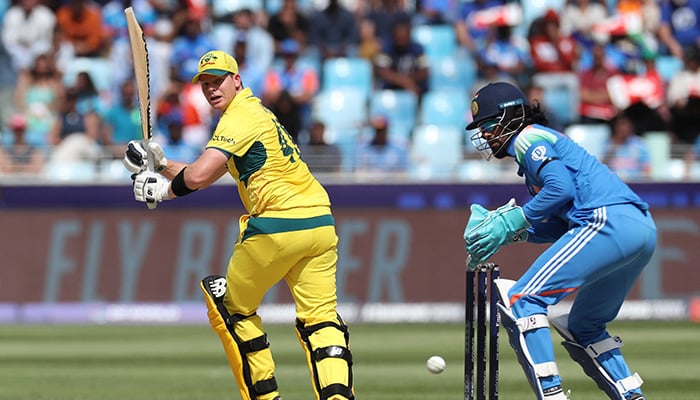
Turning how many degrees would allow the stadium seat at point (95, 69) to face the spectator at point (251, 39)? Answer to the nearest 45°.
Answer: approximately 90° to its left

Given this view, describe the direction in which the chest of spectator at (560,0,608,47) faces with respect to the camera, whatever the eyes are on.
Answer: toward the camera

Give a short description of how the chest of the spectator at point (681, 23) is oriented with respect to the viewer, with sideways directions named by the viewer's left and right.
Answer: facing the viewer

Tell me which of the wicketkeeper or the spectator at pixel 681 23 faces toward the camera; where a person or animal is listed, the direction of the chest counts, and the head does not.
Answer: the spectator

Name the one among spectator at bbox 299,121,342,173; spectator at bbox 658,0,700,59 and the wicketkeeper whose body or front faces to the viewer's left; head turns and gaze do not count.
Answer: the wicketkeeper

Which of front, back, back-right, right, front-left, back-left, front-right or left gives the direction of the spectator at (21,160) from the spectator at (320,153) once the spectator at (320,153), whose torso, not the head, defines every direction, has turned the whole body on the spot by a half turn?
left

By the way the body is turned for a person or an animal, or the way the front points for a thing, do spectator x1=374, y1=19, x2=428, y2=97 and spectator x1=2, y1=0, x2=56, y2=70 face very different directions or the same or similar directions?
same or similar directions

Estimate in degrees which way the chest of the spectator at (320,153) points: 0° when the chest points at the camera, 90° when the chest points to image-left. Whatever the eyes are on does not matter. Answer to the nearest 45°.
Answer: approximately 0°

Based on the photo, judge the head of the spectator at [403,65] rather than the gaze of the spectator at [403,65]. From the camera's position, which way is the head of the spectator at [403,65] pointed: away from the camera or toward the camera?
toward the camera

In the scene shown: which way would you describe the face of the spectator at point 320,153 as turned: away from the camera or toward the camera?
toward the camera

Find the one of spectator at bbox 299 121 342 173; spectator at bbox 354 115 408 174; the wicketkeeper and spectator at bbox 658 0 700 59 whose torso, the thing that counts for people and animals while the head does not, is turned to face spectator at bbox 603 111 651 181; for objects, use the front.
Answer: spectator at bbox 658 0 700 59

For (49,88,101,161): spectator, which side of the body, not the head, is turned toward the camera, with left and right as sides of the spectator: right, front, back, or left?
front

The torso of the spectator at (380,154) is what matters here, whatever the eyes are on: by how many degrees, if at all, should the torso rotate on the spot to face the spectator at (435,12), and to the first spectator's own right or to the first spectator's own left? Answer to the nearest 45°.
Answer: approximately 180°

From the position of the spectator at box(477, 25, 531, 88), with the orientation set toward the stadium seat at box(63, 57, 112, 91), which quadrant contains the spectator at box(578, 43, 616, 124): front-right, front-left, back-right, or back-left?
back-left

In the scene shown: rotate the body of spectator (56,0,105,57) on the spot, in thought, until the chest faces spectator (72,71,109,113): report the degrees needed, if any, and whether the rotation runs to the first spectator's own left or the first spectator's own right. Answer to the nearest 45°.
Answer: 0° — they already face them

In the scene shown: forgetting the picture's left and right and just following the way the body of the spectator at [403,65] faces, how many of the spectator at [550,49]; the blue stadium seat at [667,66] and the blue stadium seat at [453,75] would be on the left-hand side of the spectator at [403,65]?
3
